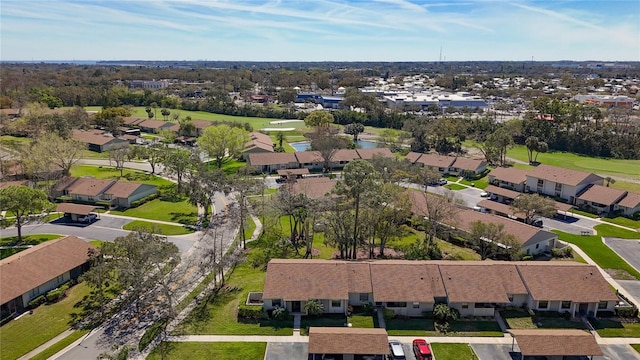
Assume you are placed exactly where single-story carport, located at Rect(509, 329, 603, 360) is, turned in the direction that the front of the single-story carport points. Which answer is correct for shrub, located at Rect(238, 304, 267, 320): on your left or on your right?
on your right

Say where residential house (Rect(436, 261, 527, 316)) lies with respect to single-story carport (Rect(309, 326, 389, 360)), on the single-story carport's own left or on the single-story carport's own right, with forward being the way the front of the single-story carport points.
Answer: on the single-story carport's own left

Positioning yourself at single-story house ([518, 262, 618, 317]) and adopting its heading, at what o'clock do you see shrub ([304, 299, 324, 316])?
The shrub is roughly at 2 o'clock from the single-story house.

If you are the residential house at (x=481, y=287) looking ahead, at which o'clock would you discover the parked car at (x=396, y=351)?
The parked car is roughly at 1 o'clock from the residential house.

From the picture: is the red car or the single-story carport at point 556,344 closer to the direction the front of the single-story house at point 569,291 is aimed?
the single-story carport

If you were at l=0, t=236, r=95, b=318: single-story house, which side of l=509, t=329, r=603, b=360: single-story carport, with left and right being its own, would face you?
right

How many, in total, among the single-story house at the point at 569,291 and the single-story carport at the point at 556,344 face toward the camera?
2

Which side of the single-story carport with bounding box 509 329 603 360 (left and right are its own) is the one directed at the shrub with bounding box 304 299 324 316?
right

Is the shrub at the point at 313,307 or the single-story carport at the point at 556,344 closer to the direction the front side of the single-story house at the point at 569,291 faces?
the single-story carport

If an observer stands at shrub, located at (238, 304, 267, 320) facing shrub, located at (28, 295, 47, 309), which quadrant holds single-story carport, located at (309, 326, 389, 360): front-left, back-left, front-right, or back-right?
back-left
